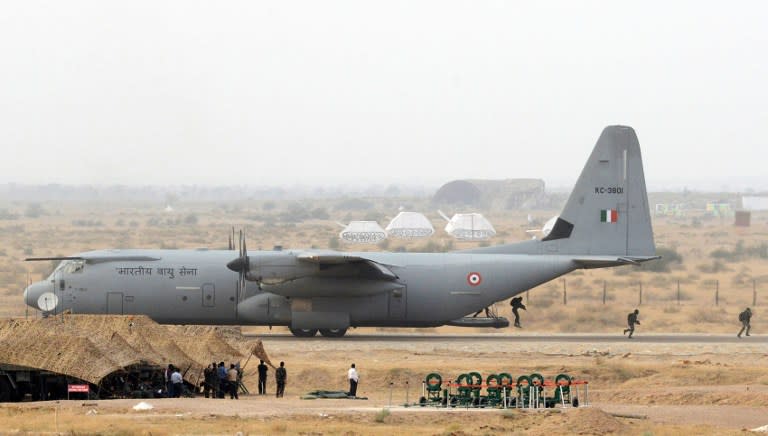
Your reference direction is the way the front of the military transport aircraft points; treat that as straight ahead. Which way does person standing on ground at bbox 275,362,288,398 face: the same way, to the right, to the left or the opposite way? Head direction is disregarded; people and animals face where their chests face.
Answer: to the right

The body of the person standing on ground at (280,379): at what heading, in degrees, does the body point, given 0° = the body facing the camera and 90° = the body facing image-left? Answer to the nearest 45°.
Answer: approximately 180°

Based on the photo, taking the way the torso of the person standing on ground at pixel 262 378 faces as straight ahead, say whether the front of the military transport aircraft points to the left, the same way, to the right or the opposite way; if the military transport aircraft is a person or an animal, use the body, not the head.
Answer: to the left

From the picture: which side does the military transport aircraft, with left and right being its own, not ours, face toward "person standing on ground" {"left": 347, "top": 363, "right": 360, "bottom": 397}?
left

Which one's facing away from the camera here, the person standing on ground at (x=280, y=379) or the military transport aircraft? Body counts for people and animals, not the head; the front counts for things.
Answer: the person standing on ground

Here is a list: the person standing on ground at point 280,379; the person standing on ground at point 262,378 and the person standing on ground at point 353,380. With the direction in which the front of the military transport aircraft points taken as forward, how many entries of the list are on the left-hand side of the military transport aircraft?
3

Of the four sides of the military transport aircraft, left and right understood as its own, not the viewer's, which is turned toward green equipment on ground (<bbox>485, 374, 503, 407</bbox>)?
left

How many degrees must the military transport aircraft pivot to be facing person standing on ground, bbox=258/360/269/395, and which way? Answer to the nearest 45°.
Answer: approximately 90° to its left

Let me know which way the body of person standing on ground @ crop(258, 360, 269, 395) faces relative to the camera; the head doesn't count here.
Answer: away from the camera

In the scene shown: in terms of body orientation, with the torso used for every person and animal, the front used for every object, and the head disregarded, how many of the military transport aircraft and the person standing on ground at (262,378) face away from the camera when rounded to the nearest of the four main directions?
1

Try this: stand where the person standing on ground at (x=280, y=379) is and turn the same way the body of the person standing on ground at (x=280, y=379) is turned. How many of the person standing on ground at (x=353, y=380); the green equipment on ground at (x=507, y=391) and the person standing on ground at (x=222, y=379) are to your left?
1

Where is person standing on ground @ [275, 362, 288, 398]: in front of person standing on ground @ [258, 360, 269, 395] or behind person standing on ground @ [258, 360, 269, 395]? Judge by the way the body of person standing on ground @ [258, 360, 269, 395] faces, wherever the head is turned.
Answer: behind

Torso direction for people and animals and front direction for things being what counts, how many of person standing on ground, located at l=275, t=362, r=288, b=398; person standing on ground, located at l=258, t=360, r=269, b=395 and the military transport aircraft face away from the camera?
2

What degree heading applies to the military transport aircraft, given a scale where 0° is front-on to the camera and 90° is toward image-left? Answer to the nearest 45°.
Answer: approximately 90°

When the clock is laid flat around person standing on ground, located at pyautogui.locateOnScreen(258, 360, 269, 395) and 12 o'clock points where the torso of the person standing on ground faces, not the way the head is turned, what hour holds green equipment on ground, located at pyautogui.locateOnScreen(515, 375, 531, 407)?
The green equipment on ground is roughly at 4 o'clock from the person standing on ground.
